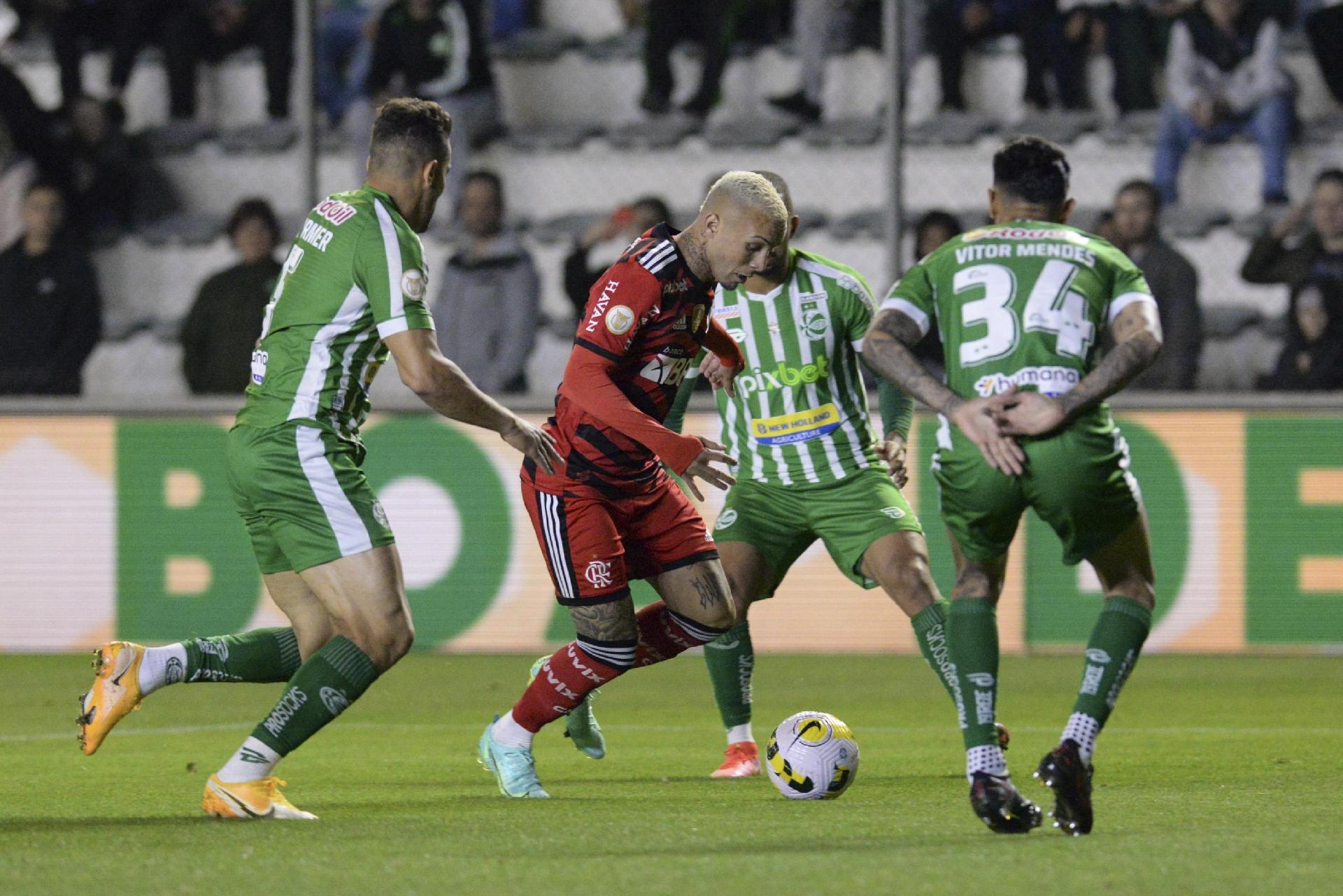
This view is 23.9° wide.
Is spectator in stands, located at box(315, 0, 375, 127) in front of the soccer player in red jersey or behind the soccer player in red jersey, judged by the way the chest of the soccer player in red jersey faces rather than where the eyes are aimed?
behind

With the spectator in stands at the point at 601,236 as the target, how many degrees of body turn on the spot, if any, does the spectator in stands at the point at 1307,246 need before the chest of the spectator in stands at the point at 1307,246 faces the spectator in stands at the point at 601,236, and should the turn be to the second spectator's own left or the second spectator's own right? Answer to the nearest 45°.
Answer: approximately 90° to the second spectator's own right

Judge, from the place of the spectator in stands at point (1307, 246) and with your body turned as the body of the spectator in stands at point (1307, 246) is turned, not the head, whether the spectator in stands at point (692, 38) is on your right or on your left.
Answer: on your right

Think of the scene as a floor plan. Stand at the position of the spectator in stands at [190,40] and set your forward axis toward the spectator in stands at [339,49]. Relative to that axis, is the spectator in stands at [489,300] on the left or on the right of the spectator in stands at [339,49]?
right

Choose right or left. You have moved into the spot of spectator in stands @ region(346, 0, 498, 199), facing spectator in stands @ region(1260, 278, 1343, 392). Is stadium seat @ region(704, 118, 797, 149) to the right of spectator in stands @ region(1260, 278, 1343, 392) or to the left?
left

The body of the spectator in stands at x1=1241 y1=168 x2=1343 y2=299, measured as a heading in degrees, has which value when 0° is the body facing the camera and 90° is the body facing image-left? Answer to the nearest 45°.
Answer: approximately 0°

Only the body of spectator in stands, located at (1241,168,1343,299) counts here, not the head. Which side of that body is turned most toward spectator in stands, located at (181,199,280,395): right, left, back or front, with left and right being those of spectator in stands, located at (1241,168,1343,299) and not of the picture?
right

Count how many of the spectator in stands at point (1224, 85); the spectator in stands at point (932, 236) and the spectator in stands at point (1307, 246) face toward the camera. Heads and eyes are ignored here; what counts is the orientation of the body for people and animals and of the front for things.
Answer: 3

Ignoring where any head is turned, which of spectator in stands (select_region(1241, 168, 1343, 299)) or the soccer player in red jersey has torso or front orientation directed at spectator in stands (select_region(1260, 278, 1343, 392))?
spectator in stands (select_region(1241, 168, 1343, 299))

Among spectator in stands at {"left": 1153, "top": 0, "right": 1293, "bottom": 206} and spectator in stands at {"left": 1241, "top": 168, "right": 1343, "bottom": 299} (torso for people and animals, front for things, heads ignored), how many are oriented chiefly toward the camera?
2
